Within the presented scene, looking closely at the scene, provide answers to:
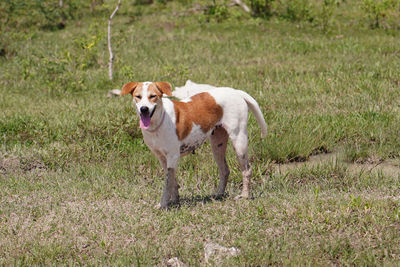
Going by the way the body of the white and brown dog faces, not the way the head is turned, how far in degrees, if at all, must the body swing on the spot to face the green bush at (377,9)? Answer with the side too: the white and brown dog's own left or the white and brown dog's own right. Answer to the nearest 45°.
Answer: approximately 180°

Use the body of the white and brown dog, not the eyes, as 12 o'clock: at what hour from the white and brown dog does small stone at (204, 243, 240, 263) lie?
The small stone is roughly at 10 o'clock from the white and brown dog.

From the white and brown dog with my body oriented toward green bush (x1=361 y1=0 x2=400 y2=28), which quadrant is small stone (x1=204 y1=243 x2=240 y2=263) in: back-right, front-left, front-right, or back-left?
back-right

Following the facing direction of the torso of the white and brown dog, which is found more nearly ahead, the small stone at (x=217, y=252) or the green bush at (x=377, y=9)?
the small stone

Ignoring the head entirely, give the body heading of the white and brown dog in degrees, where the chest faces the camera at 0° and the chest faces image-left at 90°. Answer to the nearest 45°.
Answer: approximately 45°
